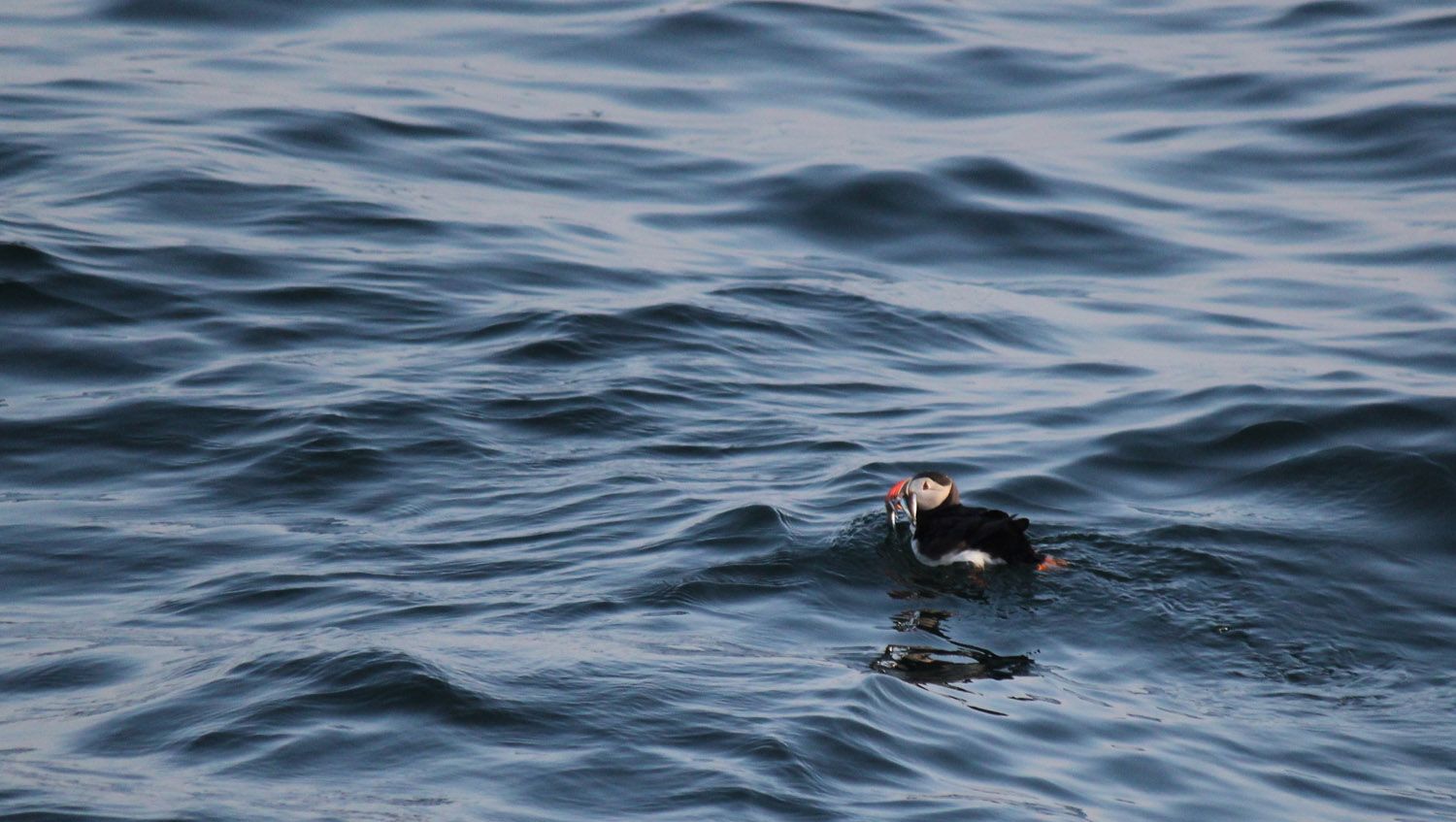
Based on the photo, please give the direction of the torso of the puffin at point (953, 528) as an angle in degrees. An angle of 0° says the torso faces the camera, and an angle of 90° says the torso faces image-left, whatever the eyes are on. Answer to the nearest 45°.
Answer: approximately 90°
